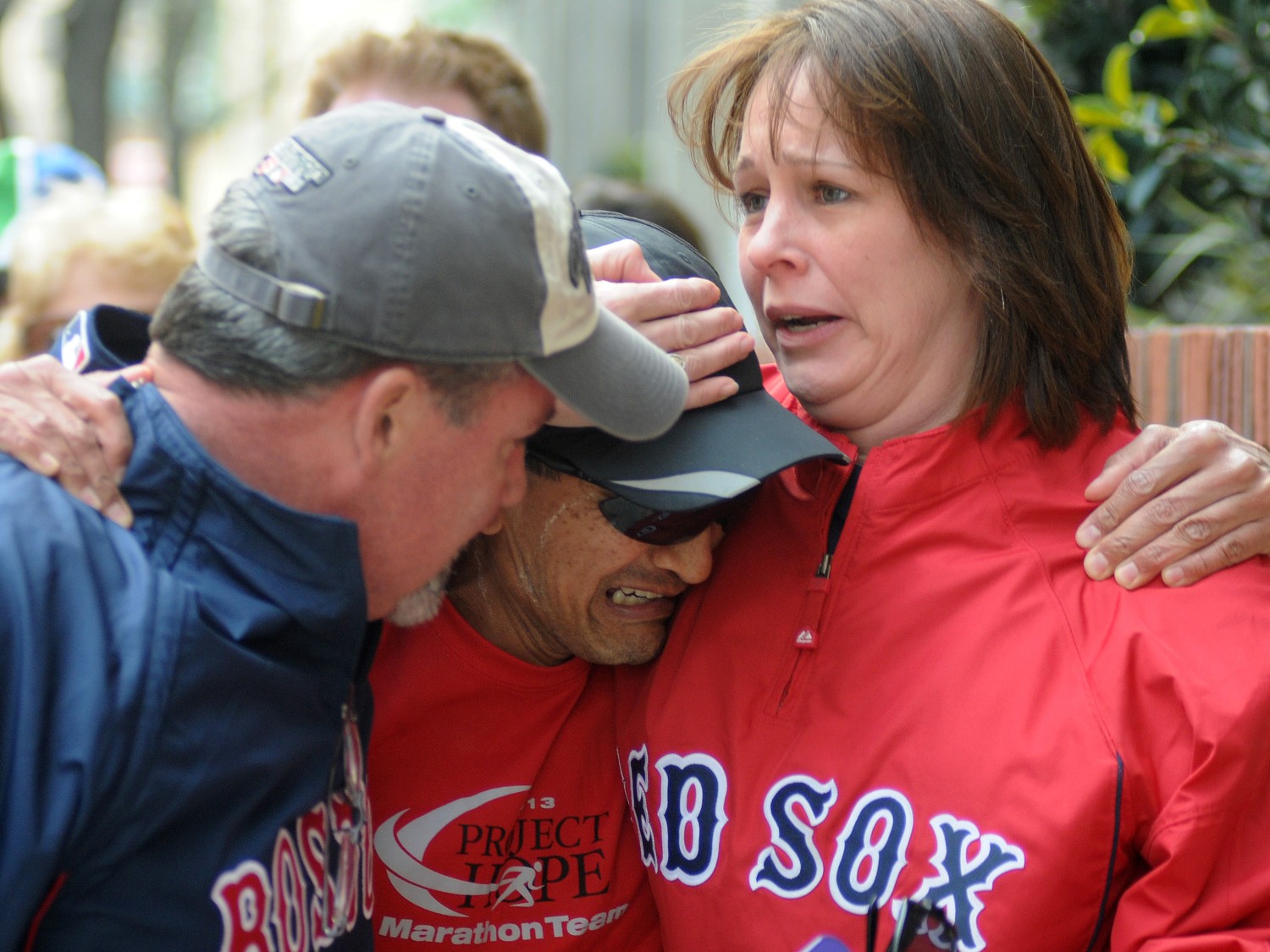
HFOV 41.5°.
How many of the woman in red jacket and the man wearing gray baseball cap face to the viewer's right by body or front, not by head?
1

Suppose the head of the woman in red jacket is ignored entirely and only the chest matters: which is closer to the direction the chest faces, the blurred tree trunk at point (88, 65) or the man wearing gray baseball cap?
the man wearing gray baseball cap

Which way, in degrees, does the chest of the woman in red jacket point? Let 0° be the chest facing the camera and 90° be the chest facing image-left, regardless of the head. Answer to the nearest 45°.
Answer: approximately 45°

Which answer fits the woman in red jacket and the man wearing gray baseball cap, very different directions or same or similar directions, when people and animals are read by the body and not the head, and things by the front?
very different directions

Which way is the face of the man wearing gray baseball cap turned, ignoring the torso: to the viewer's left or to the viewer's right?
to the viewer's right

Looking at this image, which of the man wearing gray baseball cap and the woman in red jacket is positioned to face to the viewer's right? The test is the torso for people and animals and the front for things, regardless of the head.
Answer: the man wearing gray baseball cap

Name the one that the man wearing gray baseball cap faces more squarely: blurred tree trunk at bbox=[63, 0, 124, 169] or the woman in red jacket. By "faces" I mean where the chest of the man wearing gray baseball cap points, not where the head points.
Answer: the woman in red jacket

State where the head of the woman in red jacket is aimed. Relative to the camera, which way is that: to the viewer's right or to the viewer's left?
to the viewer's left

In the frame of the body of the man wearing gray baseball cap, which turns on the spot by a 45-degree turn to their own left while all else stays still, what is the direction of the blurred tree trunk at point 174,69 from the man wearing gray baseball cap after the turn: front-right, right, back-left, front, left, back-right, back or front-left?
front-left

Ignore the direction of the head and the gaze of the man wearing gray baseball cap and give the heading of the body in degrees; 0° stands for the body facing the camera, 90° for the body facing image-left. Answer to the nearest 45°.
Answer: approximately 270°

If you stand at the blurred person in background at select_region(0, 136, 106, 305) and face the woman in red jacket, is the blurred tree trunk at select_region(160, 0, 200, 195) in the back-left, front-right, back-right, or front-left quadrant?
back-left

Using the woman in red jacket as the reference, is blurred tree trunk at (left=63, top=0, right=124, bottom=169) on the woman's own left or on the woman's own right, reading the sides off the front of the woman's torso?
on the woman's own right
